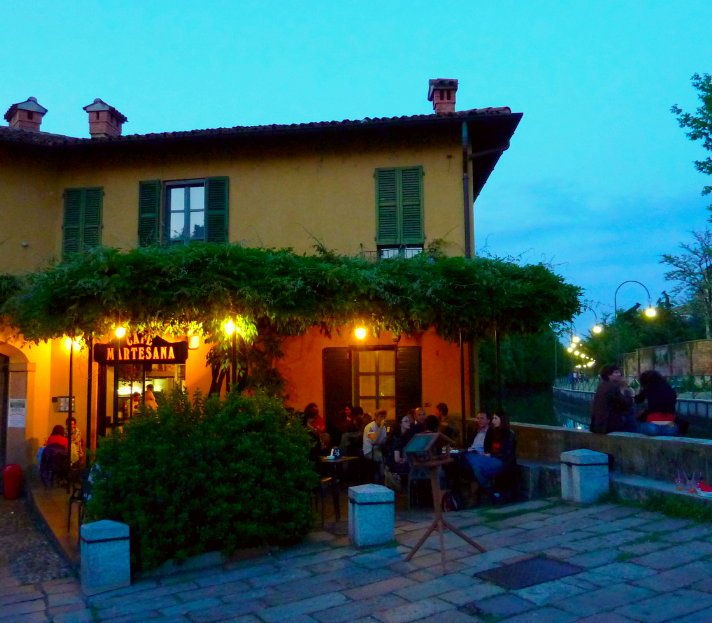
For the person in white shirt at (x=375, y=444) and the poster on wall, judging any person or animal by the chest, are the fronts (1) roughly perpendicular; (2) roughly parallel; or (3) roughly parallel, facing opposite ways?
roughly parallel

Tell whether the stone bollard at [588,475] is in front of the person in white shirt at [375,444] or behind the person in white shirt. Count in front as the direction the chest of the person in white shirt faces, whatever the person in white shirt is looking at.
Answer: in front

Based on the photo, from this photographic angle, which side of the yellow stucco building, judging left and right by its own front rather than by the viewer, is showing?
front

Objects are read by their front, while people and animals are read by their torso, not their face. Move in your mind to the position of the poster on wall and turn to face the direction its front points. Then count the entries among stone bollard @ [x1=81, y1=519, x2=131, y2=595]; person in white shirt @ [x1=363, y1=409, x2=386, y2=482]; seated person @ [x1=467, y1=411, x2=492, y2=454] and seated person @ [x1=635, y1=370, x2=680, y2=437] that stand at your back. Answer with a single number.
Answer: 0

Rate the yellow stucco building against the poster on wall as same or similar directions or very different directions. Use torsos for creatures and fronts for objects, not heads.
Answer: same or similar directions

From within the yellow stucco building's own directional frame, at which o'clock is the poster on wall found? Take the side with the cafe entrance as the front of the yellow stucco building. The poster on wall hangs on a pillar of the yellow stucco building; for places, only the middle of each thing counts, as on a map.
The poster on wall is roughly at 3 o'clock from the yellow stucco building.

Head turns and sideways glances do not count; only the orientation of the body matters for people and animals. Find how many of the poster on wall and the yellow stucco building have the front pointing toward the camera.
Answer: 2

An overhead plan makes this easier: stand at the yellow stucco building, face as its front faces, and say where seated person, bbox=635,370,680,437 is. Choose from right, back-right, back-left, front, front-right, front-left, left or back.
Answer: front-left

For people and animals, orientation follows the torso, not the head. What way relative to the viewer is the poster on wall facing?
toward the camera

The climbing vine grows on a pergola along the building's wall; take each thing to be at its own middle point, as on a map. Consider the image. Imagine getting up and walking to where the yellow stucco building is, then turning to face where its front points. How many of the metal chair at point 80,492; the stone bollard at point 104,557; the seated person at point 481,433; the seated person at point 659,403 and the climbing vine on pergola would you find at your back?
0

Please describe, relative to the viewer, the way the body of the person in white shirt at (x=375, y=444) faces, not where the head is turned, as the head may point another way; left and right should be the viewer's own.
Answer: facing the viewer and to the right of the viewer

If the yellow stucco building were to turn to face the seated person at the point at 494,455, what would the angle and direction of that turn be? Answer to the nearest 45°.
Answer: approximately 45° to its left

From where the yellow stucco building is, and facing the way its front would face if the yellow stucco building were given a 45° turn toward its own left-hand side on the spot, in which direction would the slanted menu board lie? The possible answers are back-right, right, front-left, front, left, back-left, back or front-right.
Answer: front-right
